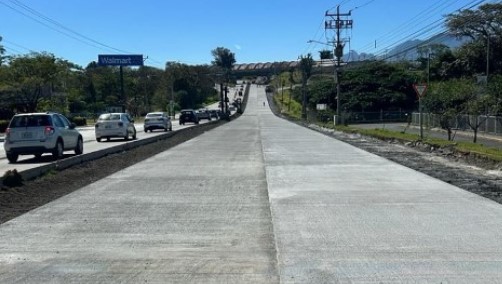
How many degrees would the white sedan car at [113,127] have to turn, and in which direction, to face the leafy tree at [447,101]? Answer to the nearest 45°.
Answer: approximately 90° to its right

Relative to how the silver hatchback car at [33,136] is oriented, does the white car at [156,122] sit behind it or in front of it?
in front

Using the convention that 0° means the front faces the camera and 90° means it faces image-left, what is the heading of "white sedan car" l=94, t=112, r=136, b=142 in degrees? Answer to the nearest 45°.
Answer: approximately 180°

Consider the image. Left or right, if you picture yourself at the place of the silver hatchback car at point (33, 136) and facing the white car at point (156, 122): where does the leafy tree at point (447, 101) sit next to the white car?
right

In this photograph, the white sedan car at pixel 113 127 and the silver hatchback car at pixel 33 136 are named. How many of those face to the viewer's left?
0

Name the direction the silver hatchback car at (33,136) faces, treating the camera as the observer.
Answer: facing away from the viewer and to the right of the viewer

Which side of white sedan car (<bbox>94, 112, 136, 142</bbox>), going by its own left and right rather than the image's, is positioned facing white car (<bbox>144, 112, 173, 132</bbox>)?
front

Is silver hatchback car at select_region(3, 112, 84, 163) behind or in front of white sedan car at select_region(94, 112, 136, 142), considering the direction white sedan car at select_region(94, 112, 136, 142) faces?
behind

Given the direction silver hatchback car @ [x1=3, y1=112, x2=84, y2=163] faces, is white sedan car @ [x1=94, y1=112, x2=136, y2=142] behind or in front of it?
in front
